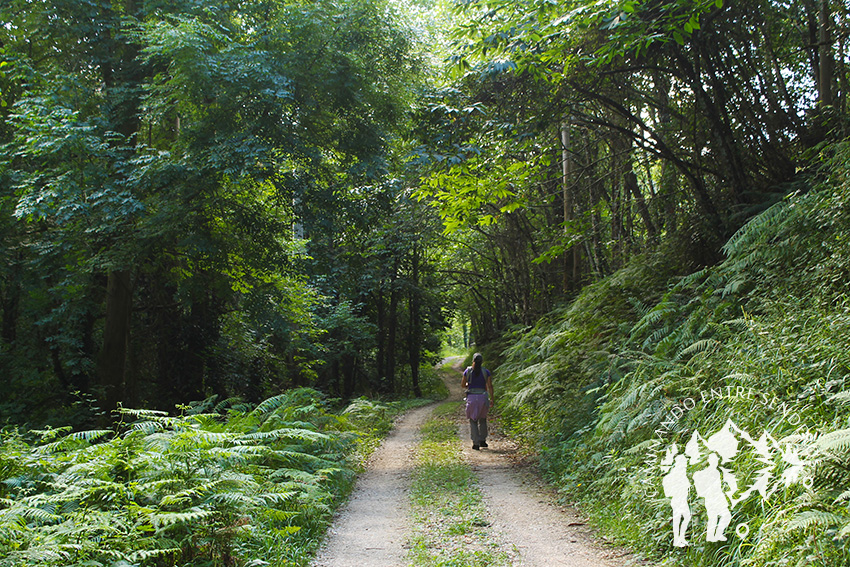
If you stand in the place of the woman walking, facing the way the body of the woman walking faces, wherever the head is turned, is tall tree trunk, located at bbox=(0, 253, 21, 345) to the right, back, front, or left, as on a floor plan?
left

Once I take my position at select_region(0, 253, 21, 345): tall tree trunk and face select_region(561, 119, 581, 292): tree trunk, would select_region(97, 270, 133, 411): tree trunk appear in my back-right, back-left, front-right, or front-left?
front-right

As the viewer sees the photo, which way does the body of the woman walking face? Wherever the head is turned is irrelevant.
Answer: away from the camera

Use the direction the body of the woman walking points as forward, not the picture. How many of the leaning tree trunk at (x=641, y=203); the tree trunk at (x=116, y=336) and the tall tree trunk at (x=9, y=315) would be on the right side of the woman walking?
1

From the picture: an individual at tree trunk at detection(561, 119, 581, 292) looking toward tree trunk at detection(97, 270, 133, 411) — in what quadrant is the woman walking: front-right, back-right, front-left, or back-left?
front-left

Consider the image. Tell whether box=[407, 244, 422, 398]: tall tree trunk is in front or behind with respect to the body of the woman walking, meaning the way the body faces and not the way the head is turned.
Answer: in front

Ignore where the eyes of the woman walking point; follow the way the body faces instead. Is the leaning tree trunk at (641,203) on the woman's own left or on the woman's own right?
on the woman's own right

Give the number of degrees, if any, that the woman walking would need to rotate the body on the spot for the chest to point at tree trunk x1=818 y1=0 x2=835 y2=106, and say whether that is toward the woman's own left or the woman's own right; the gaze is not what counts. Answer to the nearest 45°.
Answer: approximately 135° to the woman's own right

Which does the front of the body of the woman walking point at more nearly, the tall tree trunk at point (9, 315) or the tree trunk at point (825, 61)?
the tall tree trunk

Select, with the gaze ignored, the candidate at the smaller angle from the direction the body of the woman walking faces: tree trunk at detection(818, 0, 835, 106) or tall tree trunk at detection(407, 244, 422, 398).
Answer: the tall tree trunk

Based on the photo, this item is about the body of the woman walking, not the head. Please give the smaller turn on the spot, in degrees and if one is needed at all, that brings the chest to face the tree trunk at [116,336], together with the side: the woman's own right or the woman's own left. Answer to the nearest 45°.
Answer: approximately 90° to the woman's own left
